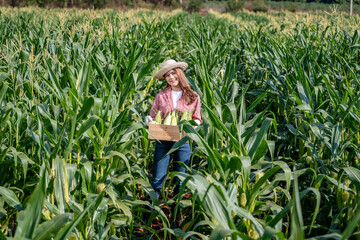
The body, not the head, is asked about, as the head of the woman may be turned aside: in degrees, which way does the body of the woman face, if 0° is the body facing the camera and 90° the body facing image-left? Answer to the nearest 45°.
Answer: approximately 0°
